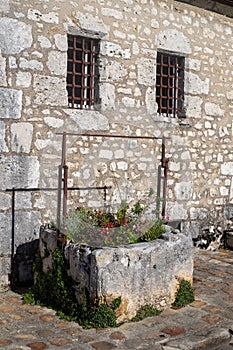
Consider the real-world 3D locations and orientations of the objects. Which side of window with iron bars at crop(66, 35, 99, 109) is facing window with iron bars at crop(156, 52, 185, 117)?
left

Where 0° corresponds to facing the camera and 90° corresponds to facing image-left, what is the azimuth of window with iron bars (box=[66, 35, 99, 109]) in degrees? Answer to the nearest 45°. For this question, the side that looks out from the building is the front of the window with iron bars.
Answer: approximately 315°
